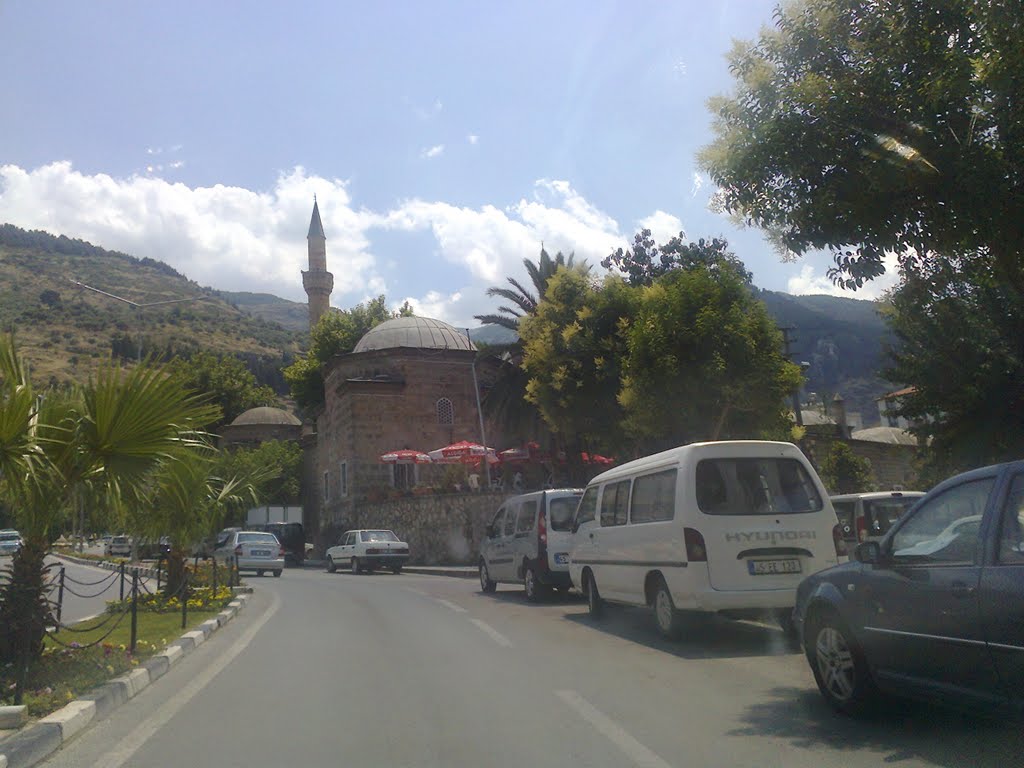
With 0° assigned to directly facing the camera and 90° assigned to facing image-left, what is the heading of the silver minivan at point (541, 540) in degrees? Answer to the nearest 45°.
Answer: approximately 135°

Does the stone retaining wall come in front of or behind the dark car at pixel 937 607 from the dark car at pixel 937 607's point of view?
in front

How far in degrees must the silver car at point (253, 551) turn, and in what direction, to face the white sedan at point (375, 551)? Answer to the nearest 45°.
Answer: approximately 135° to its right

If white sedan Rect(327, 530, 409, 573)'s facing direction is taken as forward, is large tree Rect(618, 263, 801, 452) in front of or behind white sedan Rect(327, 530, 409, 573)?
behind

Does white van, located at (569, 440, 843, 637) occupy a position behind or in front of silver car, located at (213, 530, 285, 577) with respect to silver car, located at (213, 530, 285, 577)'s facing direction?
behind

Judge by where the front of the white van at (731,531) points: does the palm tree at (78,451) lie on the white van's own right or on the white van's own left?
on the white van's own left

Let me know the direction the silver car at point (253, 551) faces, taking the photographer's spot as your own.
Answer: facing away from the viewer and to the left of the viewer

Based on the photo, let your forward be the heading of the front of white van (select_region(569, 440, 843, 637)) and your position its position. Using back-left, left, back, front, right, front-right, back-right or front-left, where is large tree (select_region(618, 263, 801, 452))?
front-right

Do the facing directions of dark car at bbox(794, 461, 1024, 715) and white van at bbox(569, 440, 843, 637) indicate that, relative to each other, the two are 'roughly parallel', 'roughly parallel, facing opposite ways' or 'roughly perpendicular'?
roughly parallel

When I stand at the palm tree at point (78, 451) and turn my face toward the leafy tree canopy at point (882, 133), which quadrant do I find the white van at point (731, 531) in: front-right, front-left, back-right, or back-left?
front-left

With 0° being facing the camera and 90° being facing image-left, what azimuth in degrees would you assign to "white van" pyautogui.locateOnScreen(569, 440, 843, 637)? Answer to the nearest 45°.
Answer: approximately 135°
